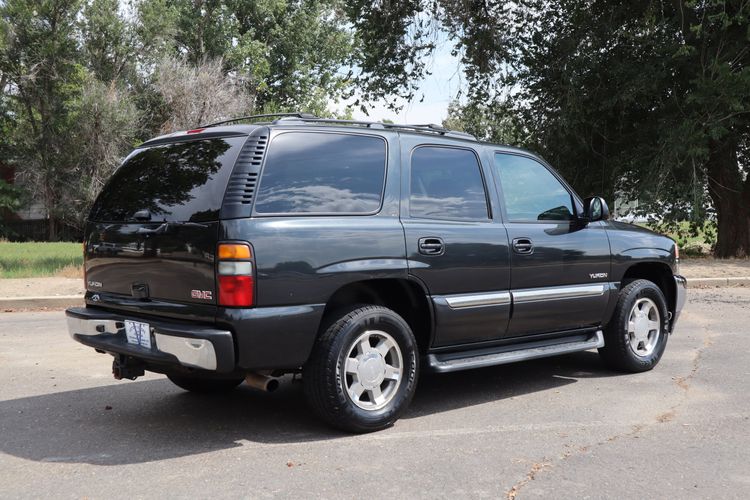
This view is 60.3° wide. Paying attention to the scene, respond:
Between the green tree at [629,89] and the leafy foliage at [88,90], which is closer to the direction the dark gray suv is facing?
the green tree

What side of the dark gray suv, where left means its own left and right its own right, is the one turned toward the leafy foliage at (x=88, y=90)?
left

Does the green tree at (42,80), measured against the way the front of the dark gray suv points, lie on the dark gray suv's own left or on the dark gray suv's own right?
on the dark gray suv's own left

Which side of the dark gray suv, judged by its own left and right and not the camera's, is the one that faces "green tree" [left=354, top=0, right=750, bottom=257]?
front

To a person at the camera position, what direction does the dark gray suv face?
facing away from the viewer and to the right of the viewer
